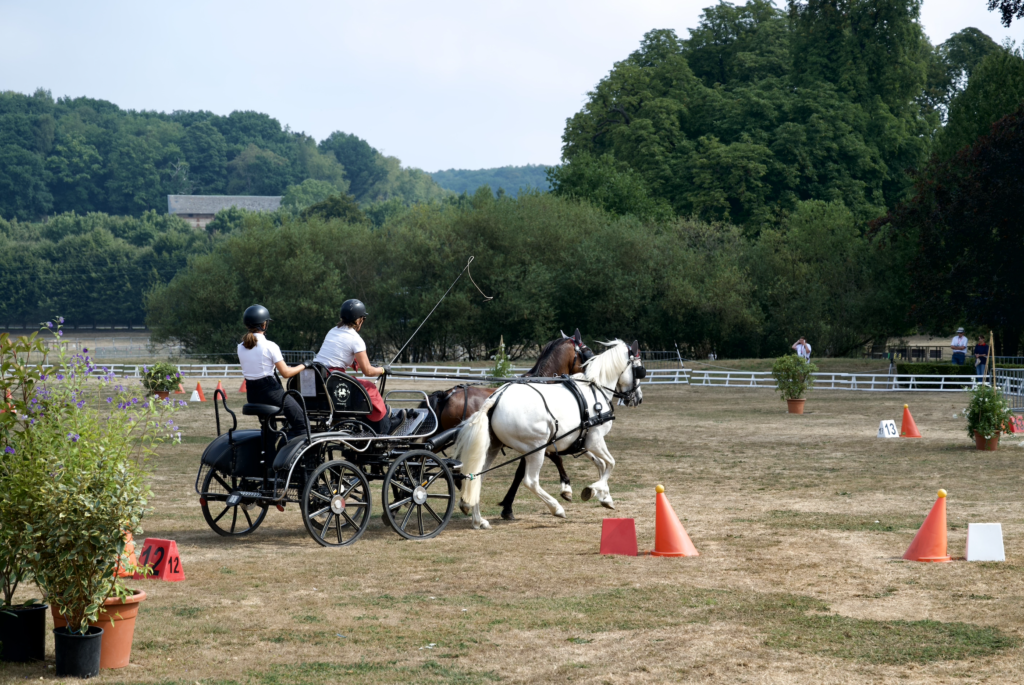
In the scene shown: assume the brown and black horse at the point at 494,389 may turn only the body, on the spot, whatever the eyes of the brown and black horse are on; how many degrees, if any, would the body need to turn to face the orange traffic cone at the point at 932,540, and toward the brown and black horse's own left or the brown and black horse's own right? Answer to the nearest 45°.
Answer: approximately 45° to the brown and black horse's own right

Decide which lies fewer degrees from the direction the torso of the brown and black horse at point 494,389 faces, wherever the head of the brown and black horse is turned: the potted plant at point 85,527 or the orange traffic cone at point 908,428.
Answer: the orange traffic cone

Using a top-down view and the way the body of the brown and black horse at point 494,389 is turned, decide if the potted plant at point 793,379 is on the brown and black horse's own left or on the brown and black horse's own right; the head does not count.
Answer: on the brown and black horse's own left

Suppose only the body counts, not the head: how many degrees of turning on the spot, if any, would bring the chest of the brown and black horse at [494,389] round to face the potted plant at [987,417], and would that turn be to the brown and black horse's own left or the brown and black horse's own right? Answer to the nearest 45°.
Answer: approximately 45° to the brown and black horse's own left

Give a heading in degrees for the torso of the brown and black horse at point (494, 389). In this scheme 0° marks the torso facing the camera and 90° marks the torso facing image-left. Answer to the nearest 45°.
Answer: approximately 270°

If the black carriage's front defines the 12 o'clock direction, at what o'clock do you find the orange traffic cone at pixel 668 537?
The orange traffic cone is roughly at 2 o'clock from the black carriage.

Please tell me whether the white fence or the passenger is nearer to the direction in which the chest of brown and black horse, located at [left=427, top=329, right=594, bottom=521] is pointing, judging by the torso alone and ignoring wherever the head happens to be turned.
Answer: the white fence

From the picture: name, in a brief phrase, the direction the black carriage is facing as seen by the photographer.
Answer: facing away from the viewer and to the right of the viewer

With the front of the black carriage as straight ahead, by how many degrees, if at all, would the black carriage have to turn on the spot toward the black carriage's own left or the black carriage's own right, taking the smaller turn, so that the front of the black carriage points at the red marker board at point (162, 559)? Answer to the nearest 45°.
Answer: approximately 180°

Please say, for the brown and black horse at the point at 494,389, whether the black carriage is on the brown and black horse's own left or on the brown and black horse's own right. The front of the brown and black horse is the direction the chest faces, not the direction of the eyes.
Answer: on the brown and black horse's own right
